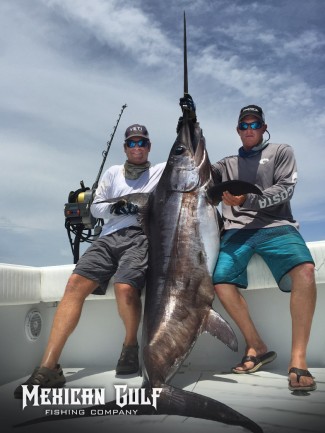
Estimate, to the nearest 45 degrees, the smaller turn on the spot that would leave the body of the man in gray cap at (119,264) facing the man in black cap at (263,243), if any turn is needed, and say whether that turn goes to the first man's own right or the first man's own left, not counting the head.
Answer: approximately 45° to the first man's own left

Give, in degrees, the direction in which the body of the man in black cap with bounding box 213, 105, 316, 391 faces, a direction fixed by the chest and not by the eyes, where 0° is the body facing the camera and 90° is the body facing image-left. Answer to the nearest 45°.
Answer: approximately 0°

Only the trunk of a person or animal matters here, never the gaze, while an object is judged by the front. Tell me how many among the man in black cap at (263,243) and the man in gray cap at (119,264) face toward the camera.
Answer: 2

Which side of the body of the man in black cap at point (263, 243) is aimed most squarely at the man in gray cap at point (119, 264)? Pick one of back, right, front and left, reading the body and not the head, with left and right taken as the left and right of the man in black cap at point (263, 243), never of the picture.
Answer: right
